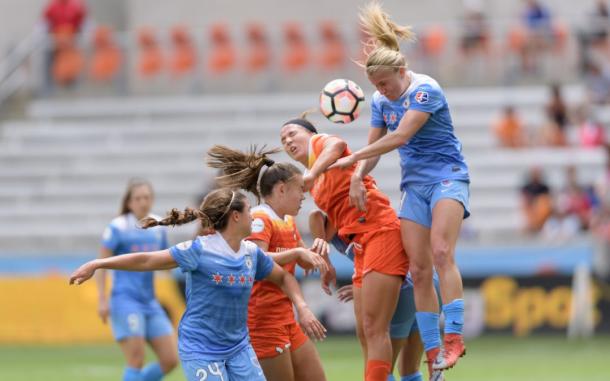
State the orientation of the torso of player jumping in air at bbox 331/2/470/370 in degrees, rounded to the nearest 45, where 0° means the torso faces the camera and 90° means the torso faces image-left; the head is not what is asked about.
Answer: approximately 45°

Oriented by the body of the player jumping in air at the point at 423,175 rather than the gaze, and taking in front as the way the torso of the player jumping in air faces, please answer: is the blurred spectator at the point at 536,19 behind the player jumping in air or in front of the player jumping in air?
behind

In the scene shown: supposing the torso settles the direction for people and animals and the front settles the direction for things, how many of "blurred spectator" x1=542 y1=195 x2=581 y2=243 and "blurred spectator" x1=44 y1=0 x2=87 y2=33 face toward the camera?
2

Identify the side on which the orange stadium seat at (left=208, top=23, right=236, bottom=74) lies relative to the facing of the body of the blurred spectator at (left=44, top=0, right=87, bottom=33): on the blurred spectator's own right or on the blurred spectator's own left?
on the blurred spectator's own left

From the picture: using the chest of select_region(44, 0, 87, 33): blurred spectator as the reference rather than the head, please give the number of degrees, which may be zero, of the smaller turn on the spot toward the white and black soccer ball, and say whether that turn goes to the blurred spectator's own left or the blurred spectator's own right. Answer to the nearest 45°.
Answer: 0° — they already face it

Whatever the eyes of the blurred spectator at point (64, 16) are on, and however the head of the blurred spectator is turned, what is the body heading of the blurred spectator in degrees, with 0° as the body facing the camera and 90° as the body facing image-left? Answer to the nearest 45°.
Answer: approximately 0°
